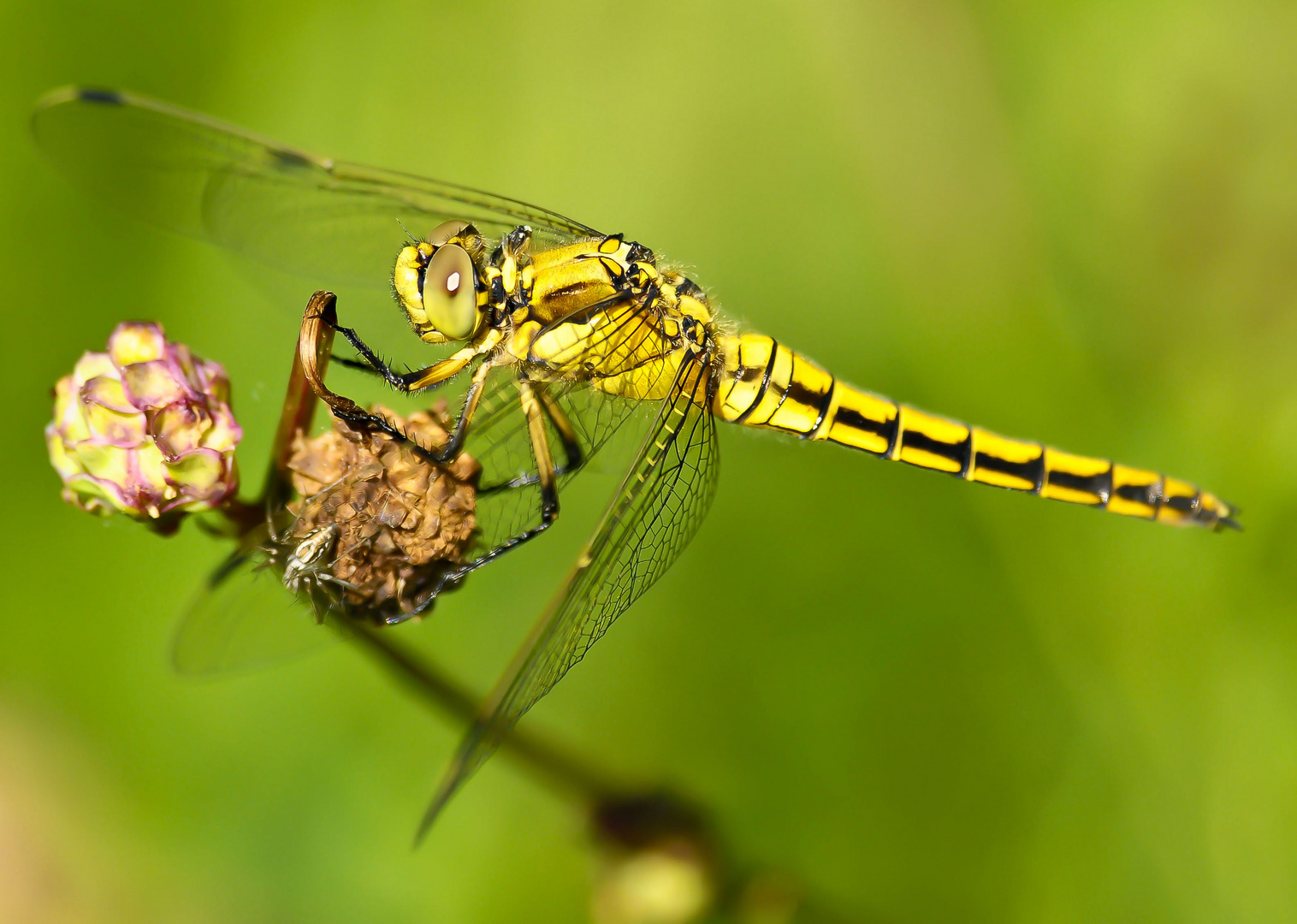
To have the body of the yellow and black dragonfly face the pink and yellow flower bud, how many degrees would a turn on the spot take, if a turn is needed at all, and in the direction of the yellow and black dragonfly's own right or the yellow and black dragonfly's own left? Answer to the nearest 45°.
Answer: approximately 45° to the yellow and black dragonfly's own left

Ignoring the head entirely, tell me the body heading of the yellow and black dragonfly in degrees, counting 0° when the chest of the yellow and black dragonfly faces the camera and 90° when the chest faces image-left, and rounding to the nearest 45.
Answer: approximately 90°
